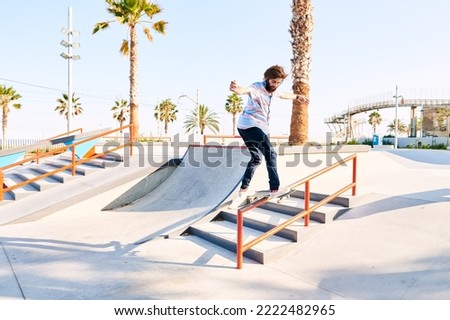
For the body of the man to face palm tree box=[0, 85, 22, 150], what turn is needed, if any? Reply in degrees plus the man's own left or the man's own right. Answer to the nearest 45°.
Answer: approximately 180°

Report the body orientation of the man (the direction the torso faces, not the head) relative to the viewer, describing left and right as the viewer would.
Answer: facing the viewer and to the right of the viewer

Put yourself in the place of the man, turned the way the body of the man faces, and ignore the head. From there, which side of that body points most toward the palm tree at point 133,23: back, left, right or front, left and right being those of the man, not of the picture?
back
